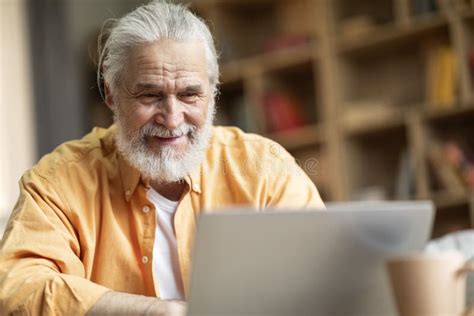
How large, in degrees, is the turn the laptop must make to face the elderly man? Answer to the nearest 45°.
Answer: approximately 45° to its left

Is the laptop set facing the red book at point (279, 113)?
yes

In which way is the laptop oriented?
away from the camera

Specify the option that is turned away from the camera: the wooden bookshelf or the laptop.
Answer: the laptop

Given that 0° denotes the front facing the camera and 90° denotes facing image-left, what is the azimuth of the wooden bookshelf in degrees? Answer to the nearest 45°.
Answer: approximately 45°

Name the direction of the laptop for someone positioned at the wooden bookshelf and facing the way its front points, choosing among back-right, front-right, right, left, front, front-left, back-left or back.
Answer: front-left

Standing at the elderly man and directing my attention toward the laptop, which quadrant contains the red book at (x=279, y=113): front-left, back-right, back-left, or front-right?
back-left

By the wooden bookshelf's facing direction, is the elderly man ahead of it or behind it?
ahead

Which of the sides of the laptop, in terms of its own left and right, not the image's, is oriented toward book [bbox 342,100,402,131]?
front

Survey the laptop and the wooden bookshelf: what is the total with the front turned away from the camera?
1

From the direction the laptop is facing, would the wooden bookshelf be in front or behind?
in front
